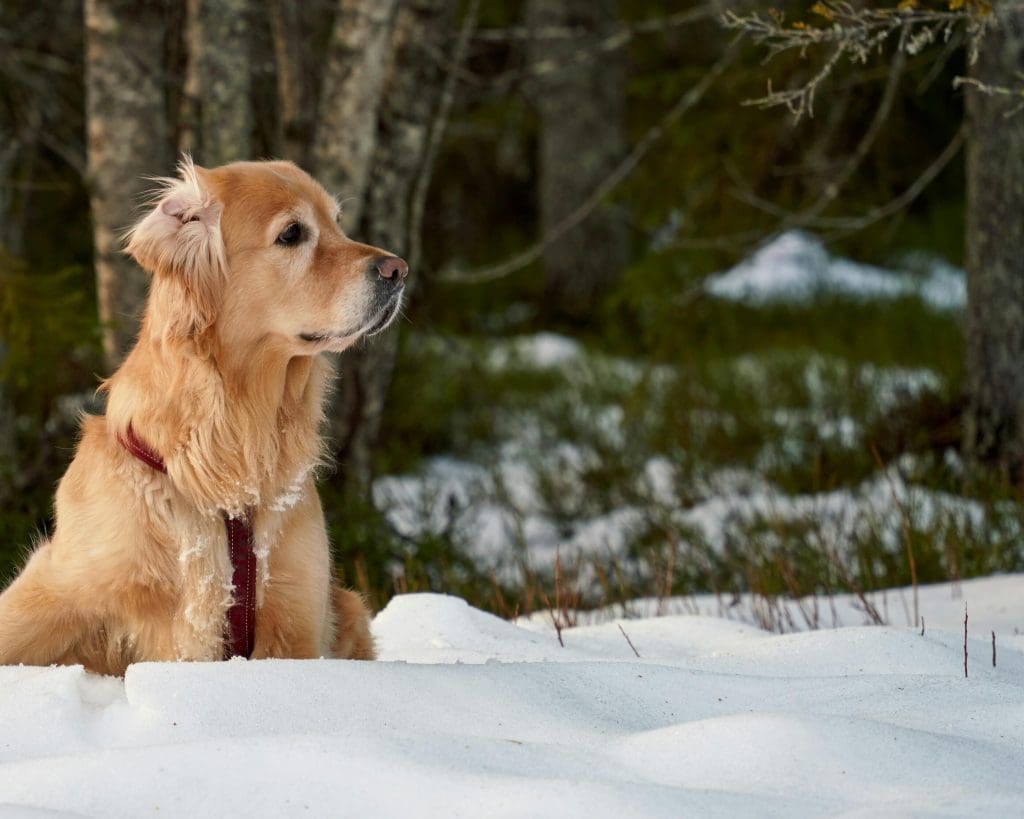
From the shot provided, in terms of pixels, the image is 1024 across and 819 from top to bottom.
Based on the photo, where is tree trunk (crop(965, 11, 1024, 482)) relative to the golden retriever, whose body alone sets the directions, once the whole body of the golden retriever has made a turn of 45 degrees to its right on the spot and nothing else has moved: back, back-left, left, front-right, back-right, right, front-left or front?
back-left

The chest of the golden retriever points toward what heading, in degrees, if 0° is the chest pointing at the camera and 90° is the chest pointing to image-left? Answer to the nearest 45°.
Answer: approximately 315°

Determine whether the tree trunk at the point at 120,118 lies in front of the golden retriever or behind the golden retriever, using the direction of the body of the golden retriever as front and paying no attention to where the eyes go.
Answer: behind

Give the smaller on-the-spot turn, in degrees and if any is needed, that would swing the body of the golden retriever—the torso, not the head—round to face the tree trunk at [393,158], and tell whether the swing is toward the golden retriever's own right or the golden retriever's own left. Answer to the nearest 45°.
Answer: approximately 135° to the golden retriever's own left

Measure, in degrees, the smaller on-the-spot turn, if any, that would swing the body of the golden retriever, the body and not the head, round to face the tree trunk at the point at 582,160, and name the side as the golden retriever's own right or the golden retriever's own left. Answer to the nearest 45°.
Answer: approximately 135° to the golden retriever's own left

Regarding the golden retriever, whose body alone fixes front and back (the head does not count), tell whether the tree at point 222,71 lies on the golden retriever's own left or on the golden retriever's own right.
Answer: on the golden retriever's own left
